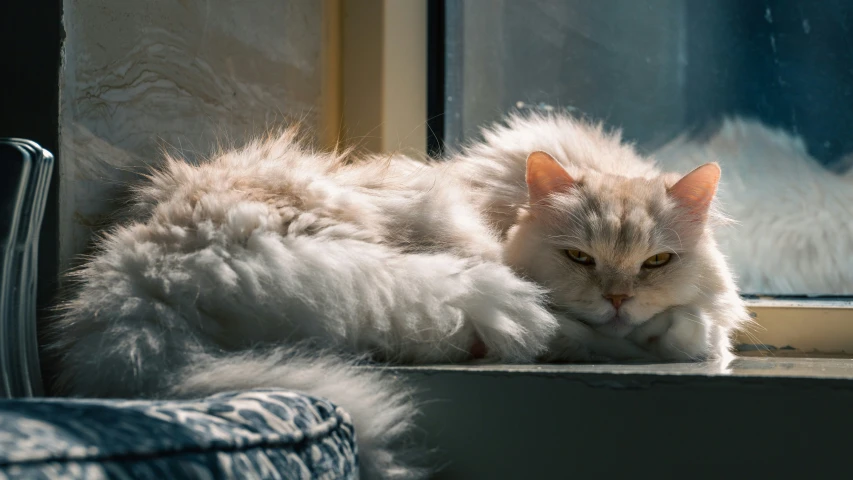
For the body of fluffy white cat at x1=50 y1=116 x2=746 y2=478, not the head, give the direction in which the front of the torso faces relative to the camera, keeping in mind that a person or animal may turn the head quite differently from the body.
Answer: to the viewer's right
